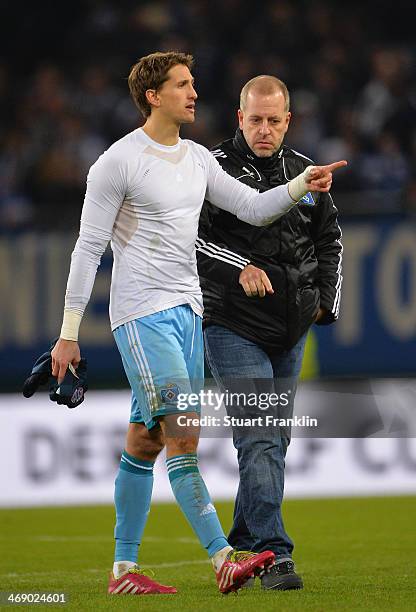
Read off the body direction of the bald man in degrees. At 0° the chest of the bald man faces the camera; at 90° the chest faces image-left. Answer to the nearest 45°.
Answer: approximately 0°

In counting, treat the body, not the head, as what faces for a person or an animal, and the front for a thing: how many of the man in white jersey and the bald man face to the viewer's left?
0

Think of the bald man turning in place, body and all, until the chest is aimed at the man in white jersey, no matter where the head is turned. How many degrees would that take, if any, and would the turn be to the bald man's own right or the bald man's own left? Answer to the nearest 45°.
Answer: approximately 45° to the bald man's own right

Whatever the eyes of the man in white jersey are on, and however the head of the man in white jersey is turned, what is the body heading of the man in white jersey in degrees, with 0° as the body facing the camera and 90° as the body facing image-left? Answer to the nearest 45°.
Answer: approximately 315°

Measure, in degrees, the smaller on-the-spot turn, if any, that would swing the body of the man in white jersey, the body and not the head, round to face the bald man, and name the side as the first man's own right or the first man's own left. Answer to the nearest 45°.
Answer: approximately 90° to the first man's own left
